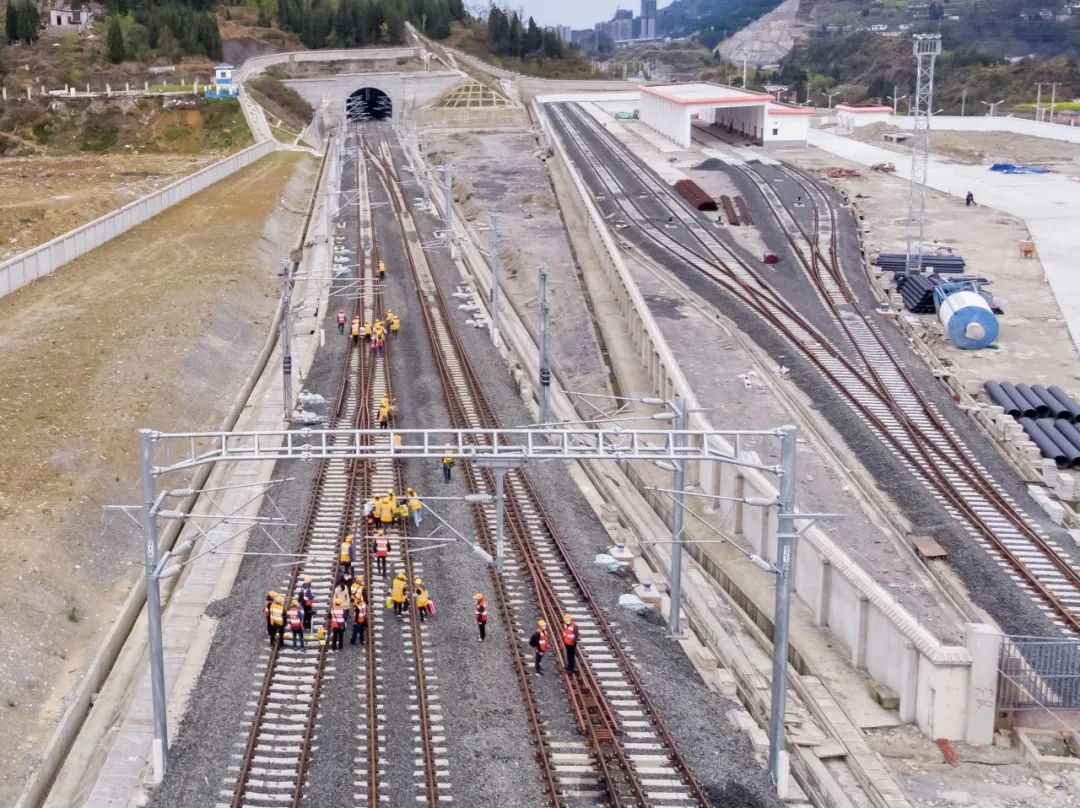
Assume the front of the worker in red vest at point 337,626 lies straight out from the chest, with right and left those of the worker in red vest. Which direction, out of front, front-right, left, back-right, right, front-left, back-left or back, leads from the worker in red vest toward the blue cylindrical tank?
front-right

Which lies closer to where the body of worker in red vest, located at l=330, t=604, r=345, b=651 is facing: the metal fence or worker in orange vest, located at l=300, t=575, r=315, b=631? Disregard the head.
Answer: the worker in orange vest

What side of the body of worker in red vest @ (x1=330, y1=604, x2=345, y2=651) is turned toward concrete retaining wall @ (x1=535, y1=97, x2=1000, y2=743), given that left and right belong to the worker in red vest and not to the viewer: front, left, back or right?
right

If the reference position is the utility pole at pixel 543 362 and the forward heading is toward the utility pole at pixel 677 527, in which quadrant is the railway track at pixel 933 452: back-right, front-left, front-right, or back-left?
front-left

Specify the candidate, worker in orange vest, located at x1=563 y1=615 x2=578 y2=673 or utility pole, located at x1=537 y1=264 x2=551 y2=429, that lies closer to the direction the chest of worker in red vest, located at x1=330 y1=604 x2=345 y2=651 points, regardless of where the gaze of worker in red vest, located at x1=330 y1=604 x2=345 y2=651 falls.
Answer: the utility pole

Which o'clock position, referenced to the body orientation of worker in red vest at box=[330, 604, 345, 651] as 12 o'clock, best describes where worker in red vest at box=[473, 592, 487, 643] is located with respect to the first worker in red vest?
The worker in red vest at box=[473, 592, 487, 643] is roughly at 3 o'clock from the worker in red vest at box=[330, 604, 345, 651].

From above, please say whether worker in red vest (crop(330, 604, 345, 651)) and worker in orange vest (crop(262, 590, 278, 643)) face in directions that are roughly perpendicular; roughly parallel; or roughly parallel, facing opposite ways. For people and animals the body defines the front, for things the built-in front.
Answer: roughly perpendicular

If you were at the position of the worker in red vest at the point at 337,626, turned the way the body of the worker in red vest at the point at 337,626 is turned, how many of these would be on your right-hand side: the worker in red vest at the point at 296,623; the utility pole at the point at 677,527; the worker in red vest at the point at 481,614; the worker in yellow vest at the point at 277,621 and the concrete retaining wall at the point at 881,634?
3

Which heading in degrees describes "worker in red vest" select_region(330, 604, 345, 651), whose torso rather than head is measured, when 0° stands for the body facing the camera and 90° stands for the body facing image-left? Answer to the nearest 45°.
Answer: approximately 180°
